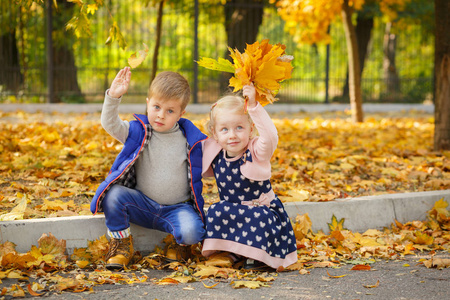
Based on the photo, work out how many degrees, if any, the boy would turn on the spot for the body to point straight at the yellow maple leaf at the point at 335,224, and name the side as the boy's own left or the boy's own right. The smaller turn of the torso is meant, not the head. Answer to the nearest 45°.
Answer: approximately 90° to the boy's own left

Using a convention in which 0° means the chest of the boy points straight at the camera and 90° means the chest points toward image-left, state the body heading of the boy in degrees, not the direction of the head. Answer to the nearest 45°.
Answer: approximately 0°

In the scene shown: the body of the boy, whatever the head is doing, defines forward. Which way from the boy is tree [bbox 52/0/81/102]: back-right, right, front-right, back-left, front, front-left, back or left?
back

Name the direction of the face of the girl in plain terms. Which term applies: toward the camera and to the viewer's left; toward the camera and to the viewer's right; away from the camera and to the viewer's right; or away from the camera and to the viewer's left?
toward the camera and to the viewer's right

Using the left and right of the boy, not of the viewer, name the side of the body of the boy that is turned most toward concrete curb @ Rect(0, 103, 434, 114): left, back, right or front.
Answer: back

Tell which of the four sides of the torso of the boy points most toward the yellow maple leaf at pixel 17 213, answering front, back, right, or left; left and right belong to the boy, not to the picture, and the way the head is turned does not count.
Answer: right

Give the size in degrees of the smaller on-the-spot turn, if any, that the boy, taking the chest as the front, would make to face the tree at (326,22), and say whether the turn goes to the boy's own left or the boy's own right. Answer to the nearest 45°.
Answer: approximately 135° to the boy's own left

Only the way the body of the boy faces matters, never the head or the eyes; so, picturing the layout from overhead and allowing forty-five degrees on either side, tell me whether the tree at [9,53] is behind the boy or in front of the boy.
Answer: behind
